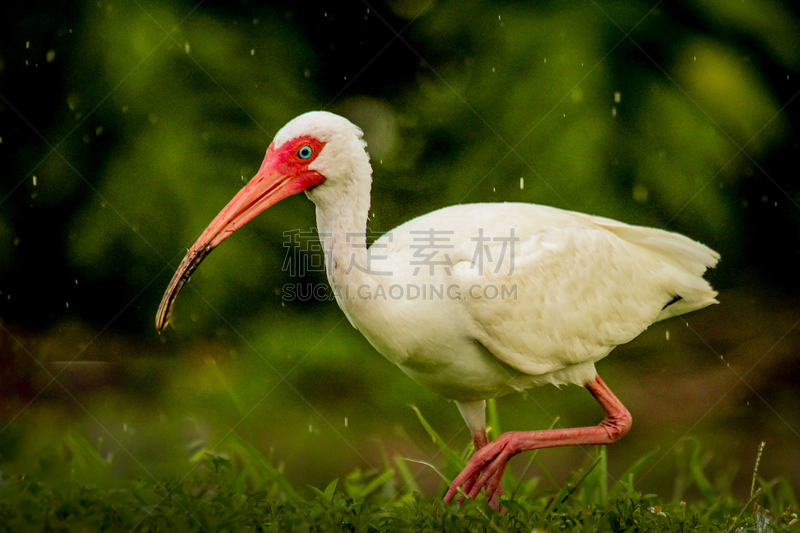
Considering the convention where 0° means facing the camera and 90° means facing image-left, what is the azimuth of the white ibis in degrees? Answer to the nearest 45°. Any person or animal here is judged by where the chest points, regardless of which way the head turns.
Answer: approximately 90°
